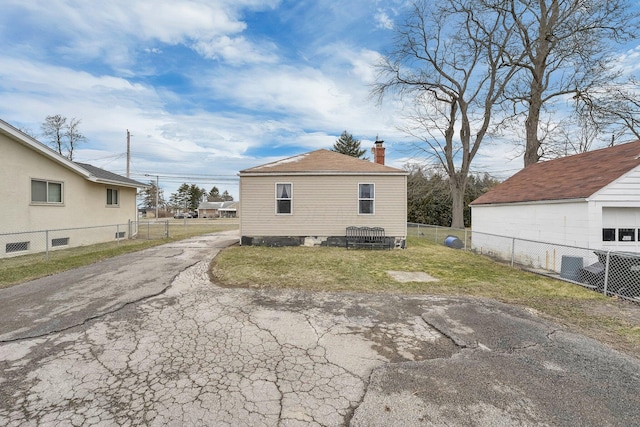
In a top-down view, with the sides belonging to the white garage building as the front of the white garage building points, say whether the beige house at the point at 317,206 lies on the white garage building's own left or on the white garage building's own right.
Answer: on the white garage building's own right

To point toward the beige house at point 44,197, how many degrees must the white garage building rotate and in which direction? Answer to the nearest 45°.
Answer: approximately 90° to its right

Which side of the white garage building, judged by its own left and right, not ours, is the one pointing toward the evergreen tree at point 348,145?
back

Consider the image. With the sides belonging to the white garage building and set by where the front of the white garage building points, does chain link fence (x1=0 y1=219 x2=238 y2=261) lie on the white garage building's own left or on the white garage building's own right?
on the white garage building's own right
